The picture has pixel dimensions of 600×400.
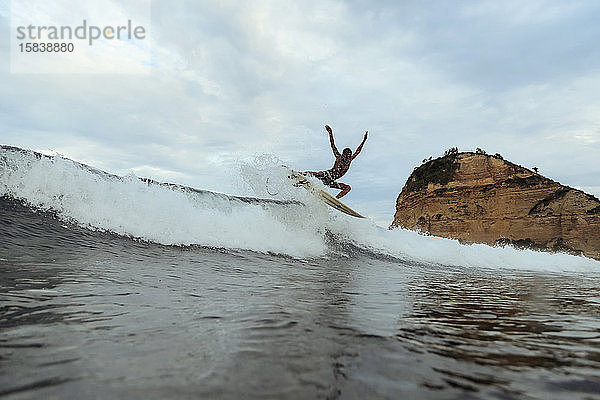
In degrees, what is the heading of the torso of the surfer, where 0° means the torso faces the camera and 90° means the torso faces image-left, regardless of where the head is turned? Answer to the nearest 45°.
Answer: approximately 315°

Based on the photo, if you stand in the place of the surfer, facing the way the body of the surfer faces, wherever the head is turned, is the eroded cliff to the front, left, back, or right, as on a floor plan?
left
